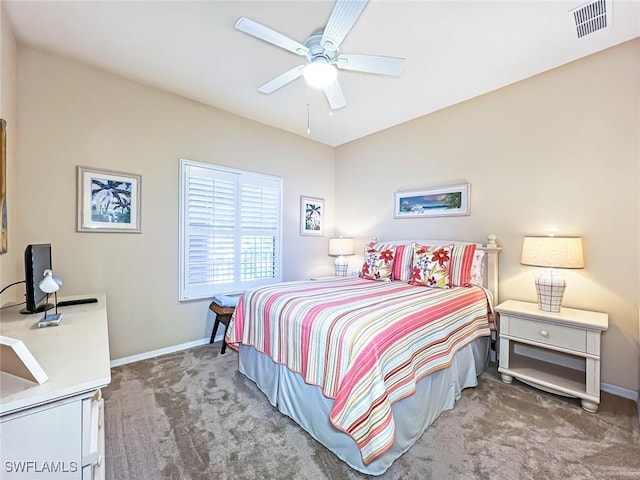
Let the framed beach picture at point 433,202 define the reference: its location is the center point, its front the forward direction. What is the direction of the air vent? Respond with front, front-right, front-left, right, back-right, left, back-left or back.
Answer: left

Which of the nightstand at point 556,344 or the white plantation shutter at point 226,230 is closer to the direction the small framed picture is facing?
the nightstand

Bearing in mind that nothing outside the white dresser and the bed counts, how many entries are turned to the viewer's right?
1

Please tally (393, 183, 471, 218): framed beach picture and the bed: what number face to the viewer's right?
0

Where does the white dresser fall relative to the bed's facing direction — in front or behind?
in front

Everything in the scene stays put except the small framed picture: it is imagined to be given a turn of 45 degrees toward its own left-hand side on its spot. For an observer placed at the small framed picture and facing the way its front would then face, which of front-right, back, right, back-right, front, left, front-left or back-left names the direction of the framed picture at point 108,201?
back-right

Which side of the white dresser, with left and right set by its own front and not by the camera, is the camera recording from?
right

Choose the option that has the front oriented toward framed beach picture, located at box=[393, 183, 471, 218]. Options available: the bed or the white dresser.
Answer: the white dresser

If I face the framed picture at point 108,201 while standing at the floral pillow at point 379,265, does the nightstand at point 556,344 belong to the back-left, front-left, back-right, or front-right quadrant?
back-left

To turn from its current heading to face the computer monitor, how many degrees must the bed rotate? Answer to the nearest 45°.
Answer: approximately 45° to its right

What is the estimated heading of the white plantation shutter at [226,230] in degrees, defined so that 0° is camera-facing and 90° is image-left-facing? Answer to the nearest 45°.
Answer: approximately 315°

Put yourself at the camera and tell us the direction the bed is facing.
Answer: facing the viewer and to the left of the viewer

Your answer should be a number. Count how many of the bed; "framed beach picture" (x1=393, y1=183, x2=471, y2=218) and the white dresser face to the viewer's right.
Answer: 1

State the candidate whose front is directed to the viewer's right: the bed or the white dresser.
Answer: the white dresser
